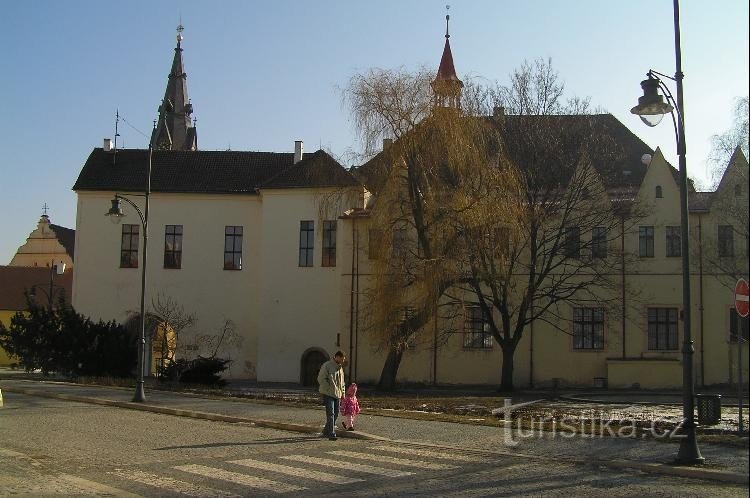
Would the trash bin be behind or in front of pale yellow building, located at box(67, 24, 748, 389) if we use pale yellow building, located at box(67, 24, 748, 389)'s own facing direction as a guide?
in front

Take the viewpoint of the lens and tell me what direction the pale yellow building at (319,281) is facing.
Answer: facing the viewer

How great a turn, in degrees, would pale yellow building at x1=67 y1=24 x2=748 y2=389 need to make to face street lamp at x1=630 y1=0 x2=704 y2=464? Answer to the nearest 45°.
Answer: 0° — it already faces it

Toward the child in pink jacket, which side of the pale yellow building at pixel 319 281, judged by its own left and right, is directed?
front

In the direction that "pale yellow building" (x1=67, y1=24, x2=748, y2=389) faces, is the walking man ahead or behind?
ahead
